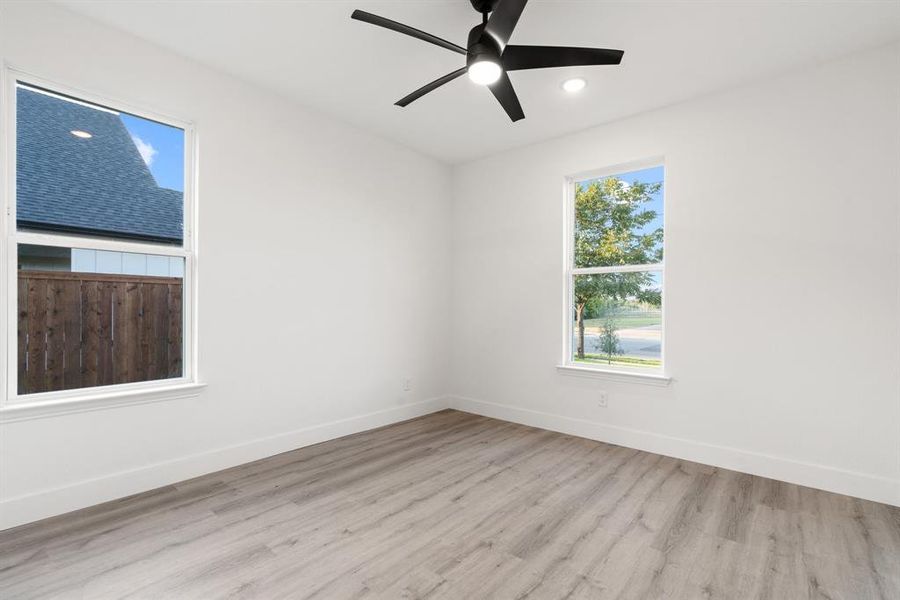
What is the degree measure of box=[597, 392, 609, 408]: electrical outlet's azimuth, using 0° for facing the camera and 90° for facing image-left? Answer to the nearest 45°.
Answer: approximately 45°

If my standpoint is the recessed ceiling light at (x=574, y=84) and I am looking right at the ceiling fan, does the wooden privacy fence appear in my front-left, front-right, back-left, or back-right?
front-right

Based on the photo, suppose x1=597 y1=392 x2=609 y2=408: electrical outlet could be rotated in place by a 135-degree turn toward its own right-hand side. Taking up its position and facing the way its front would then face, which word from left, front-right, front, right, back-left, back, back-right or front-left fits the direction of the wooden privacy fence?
back-left
